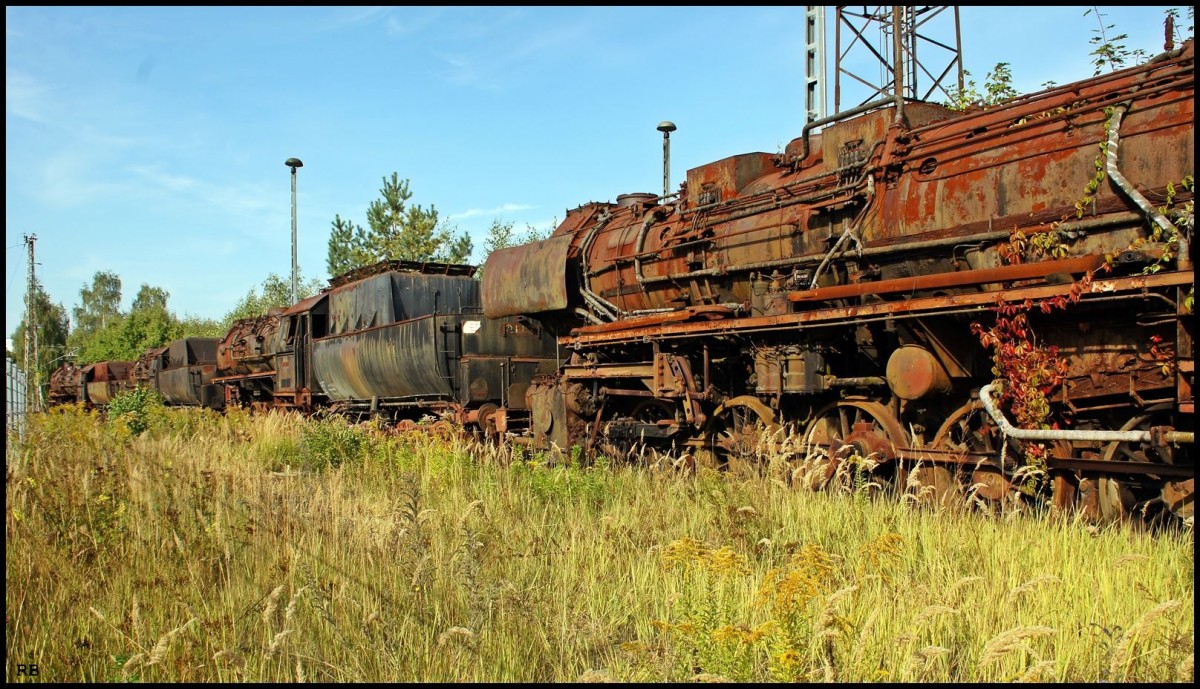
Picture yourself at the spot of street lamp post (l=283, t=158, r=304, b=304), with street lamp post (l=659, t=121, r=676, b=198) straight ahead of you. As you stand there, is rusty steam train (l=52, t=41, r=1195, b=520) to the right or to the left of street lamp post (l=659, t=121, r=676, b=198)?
right

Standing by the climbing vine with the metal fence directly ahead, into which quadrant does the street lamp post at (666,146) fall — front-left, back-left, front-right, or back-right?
front-right

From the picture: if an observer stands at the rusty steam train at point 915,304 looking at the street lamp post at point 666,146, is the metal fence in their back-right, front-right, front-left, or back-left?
front-left

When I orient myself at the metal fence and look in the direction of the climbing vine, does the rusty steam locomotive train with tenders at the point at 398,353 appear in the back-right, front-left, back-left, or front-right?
front-left
